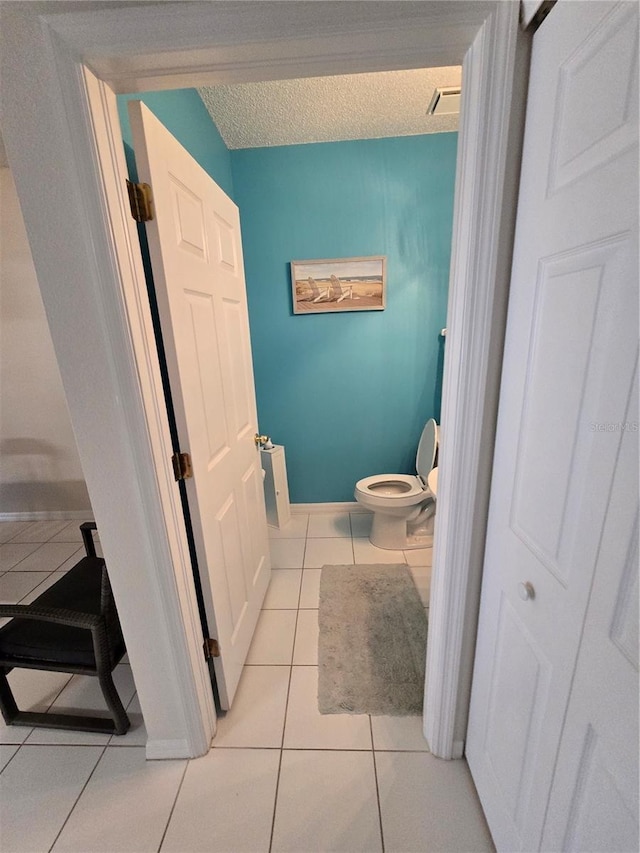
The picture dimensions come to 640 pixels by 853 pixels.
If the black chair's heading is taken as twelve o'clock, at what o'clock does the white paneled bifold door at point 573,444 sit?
The white paneled bifold door is roughly at 8 o'clock from the black chair.

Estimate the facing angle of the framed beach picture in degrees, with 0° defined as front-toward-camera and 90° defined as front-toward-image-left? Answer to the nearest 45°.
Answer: approximately 0°

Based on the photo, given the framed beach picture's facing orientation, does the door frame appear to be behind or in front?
in front

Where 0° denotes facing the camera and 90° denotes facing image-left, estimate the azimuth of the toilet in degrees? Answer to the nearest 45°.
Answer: approximately 90°

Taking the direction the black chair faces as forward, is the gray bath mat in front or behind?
behind

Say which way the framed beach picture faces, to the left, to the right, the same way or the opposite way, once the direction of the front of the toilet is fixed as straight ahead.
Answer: to the left

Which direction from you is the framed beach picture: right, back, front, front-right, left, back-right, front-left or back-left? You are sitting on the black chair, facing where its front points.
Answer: back

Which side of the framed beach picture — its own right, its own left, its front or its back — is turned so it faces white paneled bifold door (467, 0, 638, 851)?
front
